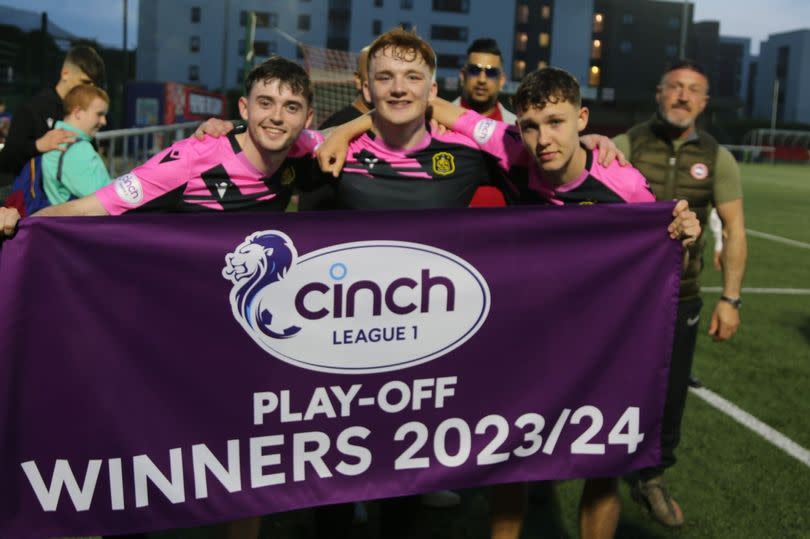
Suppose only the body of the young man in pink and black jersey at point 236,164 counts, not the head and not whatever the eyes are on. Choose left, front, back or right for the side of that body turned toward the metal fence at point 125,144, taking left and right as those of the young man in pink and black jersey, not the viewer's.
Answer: back

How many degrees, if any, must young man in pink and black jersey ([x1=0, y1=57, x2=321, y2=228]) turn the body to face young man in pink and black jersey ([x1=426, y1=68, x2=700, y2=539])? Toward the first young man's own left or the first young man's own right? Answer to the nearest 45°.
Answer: approximately 90° to the first young man's own left

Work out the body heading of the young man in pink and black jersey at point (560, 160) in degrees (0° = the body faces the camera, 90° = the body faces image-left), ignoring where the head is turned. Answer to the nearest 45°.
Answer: approximately 0°

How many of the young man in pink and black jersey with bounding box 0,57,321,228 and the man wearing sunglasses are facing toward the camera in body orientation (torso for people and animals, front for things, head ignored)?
2

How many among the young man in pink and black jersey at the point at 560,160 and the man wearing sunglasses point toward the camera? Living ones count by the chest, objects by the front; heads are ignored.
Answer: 2

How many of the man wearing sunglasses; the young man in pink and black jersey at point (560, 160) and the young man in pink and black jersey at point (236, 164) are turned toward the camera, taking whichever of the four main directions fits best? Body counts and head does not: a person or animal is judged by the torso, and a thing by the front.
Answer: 3

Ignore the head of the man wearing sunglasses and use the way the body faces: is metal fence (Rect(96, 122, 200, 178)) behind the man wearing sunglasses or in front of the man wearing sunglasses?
behind

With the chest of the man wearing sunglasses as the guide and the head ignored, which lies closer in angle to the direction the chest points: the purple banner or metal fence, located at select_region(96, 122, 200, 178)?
the purple banner
